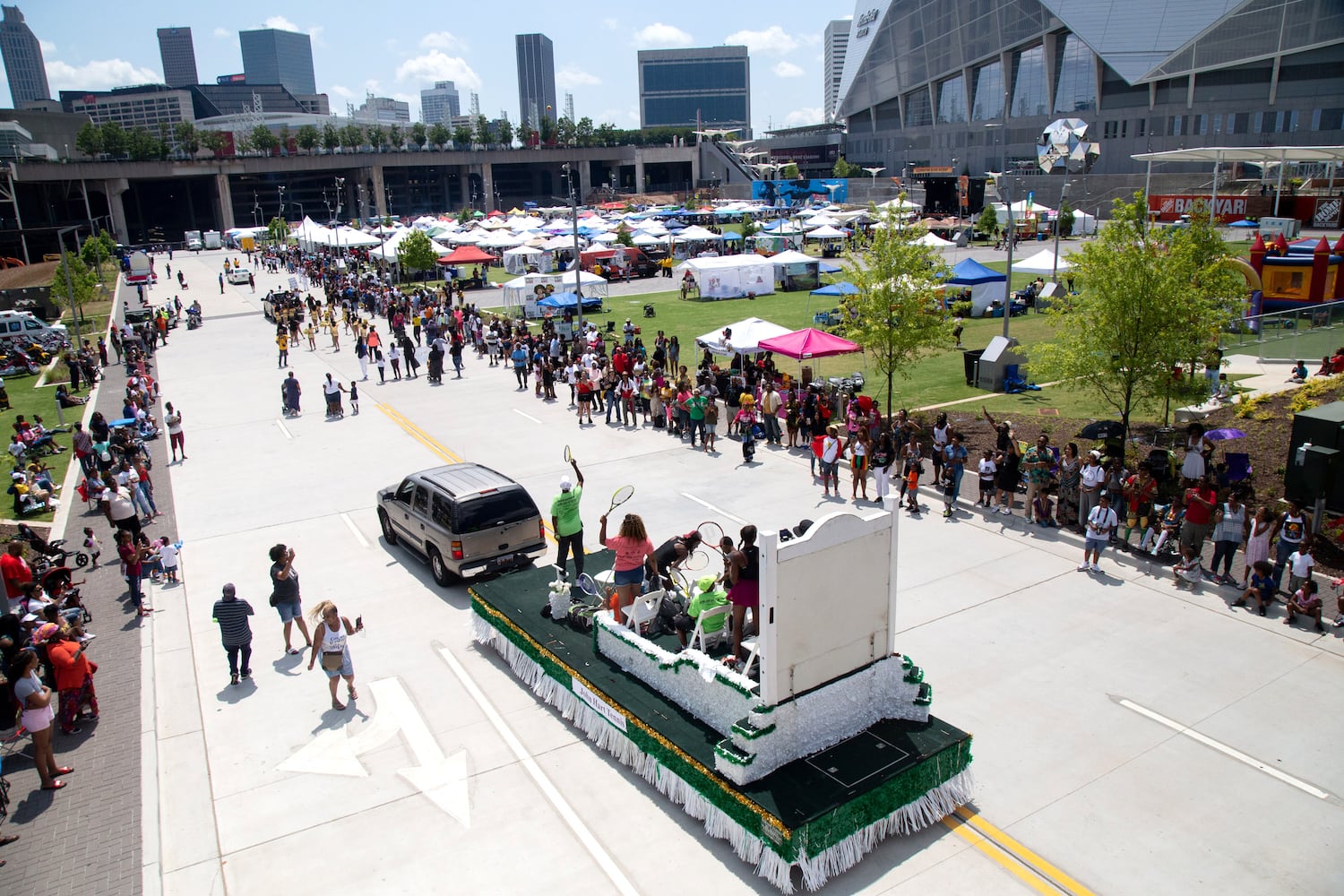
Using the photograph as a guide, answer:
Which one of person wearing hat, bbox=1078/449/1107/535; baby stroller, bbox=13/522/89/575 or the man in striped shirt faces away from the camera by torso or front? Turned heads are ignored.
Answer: the man in striped shirt

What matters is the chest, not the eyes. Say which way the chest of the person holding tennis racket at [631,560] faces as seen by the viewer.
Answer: away from the camera

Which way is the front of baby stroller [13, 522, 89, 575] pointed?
to the viewer's right

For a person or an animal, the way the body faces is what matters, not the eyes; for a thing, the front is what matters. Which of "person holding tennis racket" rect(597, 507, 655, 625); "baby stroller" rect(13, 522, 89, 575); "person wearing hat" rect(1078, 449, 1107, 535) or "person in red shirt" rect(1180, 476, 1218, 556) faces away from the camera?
the person holding tennis racket

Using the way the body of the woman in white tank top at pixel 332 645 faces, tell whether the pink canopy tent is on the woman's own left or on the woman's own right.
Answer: on the woman's own left

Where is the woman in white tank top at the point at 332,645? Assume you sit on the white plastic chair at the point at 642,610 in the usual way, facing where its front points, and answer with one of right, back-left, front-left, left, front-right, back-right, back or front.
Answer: front-left

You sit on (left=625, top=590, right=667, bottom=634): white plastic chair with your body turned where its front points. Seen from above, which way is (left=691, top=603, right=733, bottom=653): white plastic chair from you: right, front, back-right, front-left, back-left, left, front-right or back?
back

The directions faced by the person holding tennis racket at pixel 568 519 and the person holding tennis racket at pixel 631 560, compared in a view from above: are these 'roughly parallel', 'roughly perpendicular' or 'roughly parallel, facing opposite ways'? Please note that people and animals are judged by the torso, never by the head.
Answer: roughly parallel

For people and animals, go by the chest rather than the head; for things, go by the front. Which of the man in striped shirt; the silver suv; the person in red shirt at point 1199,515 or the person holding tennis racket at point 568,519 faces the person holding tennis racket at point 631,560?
the person in red shirt

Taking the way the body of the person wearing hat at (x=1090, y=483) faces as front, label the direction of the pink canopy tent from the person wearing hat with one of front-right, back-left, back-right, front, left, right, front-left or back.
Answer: right

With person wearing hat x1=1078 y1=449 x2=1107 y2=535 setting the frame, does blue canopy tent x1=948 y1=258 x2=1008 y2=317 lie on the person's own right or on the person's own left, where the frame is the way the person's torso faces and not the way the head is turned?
on the person's own right

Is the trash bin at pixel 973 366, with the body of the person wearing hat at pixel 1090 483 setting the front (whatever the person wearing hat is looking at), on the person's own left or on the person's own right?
on the person's own right

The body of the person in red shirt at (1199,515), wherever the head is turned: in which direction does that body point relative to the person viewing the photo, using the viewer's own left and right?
facing the viewer and to the left of the viewer

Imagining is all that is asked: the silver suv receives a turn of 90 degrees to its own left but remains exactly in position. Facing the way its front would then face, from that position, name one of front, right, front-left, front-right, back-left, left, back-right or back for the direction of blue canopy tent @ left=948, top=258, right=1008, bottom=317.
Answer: back

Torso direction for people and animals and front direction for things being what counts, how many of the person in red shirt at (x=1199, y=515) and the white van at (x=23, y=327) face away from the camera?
0
